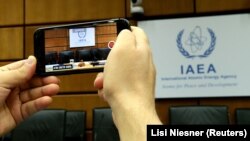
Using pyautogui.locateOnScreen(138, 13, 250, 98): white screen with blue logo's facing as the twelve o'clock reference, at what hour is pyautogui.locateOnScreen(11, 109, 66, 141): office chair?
The office chair is roughly at 2 o'clock from the white screen with blue logo.

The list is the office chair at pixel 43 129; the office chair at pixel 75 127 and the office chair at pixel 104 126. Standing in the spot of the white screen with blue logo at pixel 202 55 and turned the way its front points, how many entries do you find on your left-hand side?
0

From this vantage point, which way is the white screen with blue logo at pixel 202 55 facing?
toward the camera

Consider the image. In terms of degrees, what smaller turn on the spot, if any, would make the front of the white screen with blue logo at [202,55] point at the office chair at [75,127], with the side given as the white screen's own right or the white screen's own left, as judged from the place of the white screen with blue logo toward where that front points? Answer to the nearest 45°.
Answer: approximately 90° to the white screen's own right

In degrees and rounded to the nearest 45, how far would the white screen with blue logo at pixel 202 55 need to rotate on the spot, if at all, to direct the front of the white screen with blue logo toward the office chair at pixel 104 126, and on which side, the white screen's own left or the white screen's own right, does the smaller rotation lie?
approximately 45° to the white screen's own right
